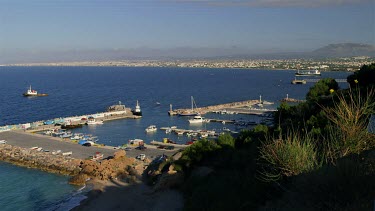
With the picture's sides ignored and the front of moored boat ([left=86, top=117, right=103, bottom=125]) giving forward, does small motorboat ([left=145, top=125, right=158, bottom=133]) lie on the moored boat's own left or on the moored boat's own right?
on the moored boat's own right

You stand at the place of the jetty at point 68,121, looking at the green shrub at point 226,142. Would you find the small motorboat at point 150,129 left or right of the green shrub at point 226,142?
left

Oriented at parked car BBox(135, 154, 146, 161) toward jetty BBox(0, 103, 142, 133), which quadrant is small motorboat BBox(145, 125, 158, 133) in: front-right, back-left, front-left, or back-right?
front-right

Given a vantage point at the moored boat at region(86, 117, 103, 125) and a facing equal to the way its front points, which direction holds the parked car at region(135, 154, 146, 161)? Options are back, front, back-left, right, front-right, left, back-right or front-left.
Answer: right

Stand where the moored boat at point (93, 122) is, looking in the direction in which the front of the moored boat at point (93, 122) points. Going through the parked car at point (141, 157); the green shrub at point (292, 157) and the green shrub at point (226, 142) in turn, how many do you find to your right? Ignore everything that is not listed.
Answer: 3

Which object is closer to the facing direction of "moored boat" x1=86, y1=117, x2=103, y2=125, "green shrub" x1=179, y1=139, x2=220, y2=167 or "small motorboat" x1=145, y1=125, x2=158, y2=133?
the small motorboat

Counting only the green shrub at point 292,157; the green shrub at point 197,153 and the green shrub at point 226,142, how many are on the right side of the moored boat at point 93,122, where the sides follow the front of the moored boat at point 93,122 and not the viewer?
3

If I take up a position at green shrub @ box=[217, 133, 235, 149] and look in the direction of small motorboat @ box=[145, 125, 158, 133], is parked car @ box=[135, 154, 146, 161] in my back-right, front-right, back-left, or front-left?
front-left

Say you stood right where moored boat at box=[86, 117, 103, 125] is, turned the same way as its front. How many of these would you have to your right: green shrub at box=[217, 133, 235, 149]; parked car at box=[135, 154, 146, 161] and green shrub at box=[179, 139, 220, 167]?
3

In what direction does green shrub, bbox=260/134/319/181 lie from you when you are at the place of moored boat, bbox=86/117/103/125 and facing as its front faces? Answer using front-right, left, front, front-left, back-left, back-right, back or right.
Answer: right

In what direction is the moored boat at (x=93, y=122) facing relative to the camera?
to the viewer's right

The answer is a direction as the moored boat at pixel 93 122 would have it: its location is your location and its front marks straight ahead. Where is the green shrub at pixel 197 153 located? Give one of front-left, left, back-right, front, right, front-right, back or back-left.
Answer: right

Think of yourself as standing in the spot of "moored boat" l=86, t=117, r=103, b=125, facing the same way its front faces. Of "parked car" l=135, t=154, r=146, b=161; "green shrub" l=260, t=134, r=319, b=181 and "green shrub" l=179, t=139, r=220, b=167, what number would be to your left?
0

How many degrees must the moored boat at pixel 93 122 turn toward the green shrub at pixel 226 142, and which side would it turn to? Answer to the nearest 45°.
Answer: approximately 90° to its right
